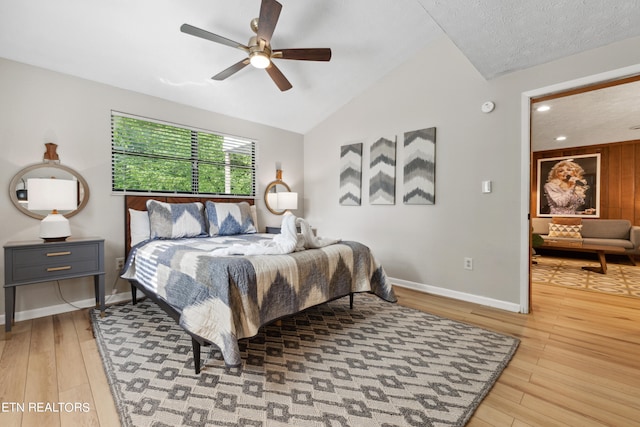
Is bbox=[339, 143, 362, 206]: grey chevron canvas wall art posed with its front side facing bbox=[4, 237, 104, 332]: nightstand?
yes

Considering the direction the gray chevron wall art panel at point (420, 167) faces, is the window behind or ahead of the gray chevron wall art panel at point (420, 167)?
ahead

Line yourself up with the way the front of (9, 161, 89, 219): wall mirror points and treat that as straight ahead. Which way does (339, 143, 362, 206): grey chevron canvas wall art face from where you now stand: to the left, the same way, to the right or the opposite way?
to the right

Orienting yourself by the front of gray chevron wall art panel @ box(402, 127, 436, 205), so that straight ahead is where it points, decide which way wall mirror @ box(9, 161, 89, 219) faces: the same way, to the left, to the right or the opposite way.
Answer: to the left

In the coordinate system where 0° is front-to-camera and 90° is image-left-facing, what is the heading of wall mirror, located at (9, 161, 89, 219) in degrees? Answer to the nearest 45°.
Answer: approximately 0°

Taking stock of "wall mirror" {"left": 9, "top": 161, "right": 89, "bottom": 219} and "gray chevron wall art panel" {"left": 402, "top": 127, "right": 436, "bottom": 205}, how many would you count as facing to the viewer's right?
0

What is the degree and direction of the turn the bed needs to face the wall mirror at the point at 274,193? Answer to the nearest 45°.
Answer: approximately 135° to its left

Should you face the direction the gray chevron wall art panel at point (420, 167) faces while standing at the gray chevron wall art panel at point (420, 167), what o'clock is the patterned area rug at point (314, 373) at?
The patterned area rug is roughly at 11 o'clock from the gray chevron wall art panel.

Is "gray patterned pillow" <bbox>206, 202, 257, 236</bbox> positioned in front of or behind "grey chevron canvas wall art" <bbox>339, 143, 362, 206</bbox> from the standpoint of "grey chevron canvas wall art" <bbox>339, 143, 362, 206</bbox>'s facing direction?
in front

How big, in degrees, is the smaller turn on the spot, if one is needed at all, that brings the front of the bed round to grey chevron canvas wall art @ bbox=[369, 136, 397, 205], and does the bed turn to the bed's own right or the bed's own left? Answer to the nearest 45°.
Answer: approximately 90° to the bed's own left

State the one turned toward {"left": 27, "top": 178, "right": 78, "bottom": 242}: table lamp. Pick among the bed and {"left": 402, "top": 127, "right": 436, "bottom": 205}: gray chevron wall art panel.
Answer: the gray chevron wall art panel

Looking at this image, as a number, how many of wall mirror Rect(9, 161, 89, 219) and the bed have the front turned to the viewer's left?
0

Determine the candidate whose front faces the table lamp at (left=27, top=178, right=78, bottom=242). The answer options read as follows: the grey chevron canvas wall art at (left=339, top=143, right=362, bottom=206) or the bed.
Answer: the grey chevron canvas wall art
